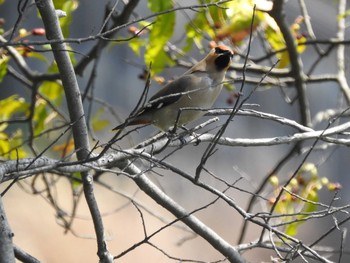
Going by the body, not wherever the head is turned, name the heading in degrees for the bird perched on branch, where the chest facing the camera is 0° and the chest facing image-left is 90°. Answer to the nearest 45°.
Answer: approximately 270°
